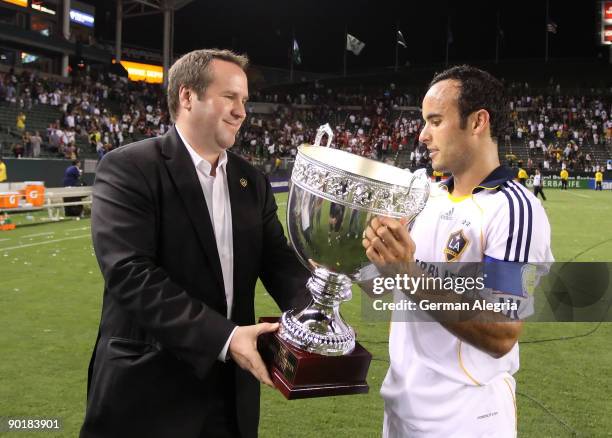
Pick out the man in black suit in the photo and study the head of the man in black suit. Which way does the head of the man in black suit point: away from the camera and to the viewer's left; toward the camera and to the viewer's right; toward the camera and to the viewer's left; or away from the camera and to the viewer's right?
toward the camera and to the viewer's right

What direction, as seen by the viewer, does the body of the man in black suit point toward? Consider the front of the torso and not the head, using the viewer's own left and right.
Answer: facing the viewer and to the right of the viewer

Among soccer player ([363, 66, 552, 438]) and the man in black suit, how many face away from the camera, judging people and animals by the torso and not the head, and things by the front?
0

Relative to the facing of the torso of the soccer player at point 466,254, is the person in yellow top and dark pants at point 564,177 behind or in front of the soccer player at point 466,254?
behind

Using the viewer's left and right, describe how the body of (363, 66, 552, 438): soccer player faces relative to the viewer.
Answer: facing the viewer and to the left of the viewer

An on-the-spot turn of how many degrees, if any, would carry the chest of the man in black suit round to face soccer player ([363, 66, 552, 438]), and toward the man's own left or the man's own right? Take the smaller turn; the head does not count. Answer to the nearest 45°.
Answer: approximately 45° to the man's own left

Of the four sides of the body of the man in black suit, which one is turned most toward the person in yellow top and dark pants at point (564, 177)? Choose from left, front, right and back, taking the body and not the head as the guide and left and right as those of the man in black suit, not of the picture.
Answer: left

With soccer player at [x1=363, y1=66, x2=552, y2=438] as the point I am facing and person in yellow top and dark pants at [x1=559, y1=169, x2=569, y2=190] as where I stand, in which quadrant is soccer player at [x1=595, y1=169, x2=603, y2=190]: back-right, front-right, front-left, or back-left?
back-left

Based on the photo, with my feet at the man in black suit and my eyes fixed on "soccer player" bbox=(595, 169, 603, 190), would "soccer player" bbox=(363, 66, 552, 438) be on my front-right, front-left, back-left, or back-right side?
front-right

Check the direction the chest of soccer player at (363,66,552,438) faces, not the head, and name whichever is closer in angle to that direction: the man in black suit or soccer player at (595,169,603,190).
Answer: the man in black suit

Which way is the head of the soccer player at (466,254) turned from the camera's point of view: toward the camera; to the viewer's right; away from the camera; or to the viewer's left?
to the viewer's left
